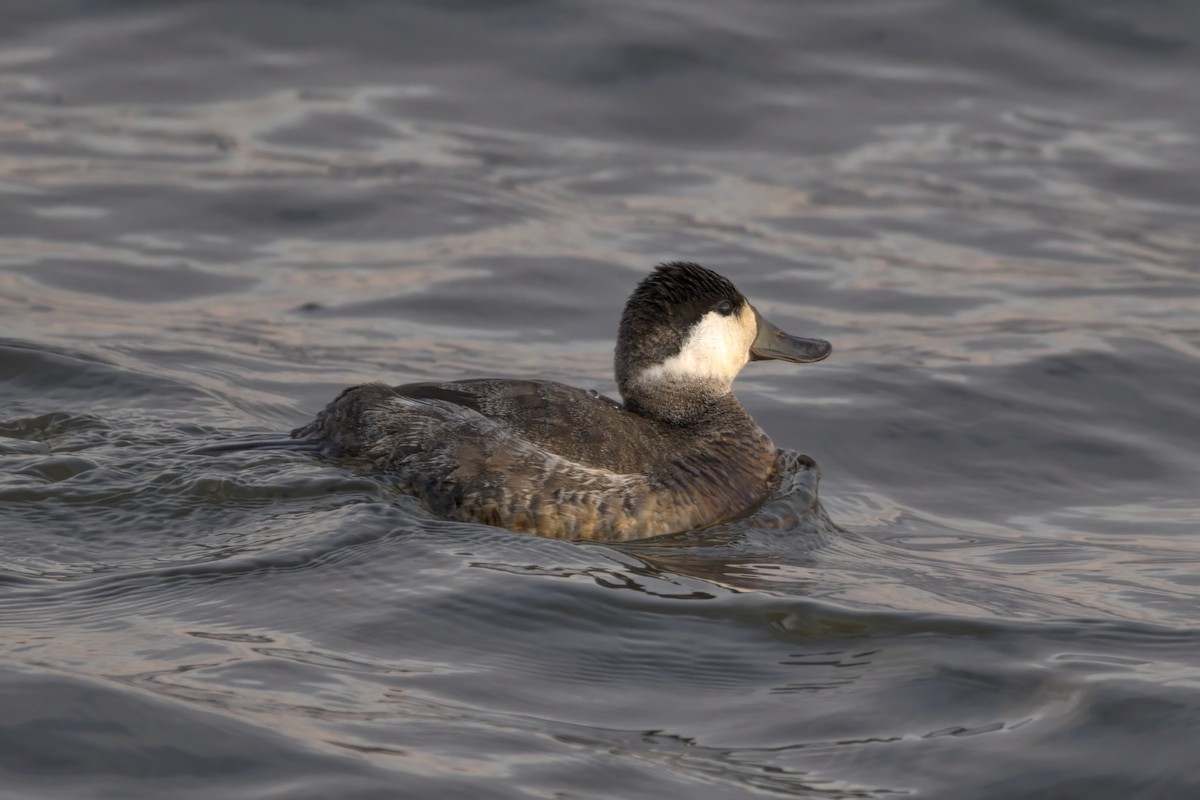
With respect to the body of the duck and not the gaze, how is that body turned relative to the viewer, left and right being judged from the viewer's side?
facing to the right of the viewer
